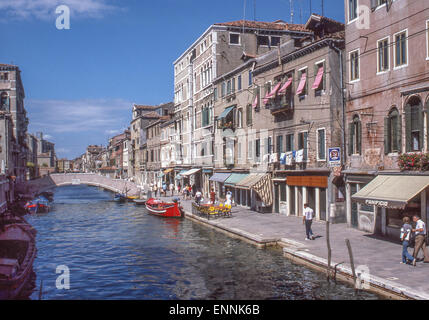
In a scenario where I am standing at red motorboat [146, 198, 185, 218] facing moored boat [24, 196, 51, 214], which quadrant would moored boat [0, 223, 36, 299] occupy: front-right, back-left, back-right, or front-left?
back-left

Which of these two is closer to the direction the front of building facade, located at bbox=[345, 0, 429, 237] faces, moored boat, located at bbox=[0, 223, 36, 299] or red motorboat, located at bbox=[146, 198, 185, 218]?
the moored boat

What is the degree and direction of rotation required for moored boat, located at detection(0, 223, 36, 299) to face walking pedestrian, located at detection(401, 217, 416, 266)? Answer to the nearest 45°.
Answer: approximately 135° to its right

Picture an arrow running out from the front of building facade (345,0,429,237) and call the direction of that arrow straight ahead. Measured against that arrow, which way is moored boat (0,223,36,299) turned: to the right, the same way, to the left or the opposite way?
to the right

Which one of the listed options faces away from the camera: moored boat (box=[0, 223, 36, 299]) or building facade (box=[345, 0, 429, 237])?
the moored boat

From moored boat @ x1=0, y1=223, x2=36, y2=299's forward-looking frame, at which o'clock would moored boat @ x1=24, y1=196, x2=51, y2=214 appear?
moored boat @ x1=24, y1=196, x2=51, y2=214 is roughly at 12 o'clock from moored boat @ x1=0, y1=223, x2=36, y2=299.

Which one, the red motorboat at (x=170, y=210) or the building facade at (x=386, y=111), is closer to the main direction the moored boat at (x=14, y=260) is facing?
the red motorboat

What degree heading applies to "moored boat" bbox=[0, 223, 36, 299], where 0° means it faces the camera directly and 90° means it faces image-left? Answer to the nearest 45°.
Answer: approximately 180°

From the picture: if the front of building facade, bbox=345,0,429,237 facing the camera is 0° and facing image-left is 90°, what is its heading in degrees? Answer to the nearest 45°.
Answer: approximately 45°

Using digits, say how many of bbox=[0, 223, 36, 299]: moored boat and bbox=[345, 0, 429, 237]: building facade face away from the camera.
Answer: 1
